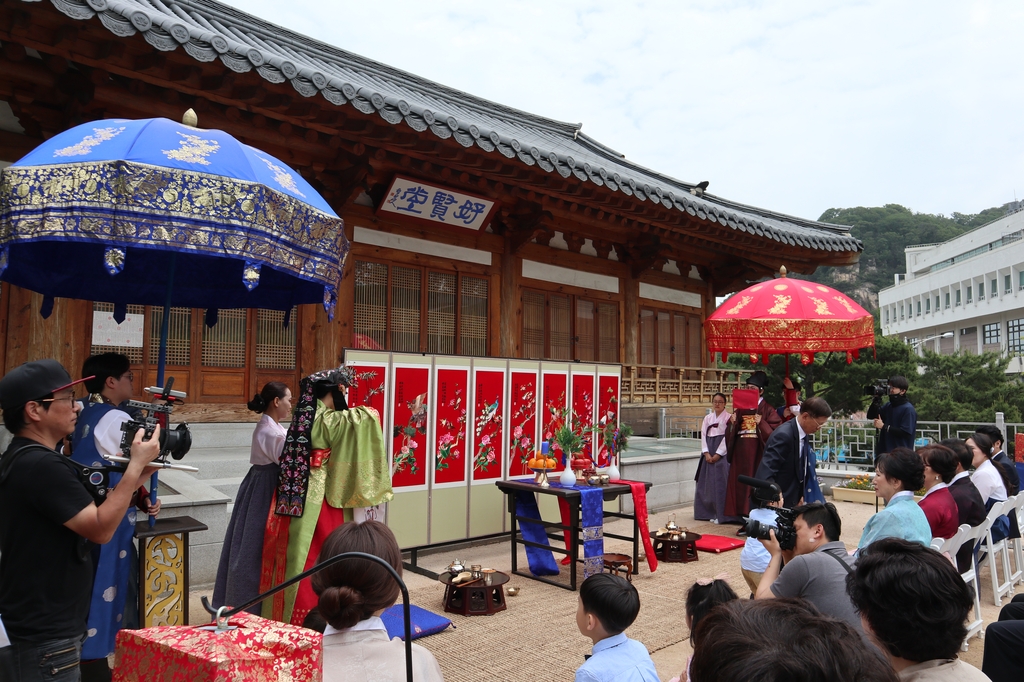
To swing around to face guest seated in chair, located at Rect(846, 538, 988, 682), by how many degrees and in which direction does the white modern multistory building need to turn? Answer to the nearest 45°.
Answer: approximately 45° to its left

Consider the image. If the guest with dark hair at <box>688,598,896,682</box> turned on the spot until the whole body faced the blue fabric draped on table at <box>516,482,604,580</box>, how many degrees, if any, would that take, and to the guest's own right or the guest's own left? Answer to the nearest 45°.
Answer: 0° — they already face it

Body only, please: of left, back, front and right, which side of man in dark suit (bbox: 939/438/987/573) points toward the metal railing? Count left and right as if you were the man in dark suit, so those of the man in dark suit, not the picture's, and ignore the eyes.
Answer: right

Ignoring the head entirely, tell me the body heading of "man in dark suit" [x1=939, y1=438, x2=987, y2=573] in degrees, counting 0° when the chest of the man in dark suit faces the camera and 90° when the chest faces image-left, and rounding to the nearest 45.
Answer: approximately 90°

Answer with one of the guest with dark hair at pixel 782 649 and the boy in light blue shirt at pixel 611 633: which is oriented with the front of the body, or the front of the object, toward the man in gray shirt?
the guest with dark hair

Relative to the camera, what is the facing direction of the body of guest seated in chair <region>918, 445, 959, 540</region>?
to the viewer's left

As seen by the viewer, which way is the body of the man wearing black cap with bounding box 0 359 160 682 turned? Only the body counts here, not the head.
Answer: to the viewer's right

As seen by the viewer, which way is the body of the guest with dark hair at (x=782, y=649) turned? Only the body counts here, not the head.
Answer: away from the camera

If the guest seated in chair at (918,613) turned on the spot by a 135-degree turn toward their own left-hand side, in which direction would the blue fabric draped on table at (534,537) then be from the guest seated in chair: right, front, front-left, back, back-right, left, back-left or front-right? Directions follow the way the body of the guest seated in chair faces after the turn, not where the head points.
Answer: back-right

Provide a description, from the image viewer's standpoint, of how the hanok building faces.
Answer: facing the viewer and to the right of the viewer

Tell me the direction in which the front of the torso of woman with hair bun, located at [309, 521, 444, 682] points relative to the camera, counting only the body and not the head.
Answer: away from the camera

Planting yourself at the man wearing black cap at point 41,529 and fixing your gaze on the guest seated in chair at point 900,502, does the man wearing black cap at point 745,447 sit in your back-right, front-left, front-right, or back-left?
front-left

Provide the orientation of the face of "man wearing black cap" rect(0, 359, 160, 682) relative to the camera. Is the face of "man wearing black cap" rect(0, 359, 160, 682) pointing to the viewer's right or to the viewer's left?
to the viewer's right

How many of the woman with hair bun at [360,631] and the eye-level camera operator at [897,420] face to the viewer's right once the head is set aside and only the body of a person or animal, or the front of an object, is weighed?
0

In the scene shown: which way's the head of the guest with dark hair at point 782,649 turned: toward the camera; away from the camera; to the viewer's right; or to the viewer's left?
away from the camera

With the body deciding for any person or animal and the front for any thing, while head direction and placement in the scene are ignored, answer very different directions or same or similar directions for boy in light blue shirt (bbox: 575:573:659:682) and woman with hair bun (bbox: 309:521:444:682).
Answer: same or similar directions
